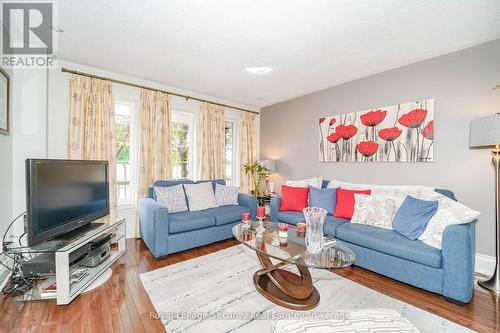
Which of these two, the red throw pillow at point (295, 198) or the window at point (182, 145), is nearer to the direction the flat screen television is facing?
the red throw pillow

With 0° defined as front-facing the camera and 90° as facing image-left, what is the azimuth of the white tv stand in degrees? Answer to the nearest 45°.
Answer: approximately 315°

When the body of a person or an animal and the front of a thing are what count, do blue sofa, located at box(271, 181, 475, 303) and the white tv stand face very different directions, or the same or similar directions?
very different directions

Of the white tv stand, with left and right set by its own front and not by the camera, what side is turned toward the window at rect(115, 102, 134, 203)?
left

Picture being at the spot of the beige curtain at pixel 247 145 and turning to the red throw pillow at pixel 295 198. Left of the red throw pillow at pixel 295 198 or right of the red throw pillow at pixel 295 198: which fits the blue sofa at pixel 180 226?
right

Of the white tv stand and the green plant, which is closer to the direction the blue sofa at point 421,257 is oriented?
the white tv stand

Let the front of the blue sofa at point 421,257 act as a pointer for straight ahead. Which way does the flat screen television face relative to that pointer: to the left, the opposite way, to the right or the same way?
the opposite way

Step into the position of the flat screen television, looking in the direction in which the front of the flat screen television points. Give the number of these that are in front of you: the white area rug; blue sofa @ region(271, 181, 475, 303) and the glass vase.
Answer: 3

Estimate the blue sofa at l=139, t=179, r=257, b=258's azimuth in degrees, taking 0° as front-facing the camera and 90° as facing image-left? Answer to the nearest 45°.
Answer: approximately 315°

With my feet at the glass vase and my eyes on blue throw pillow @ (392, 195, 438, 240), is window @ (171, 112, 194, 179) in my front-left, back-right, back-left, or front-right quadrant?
back-left
